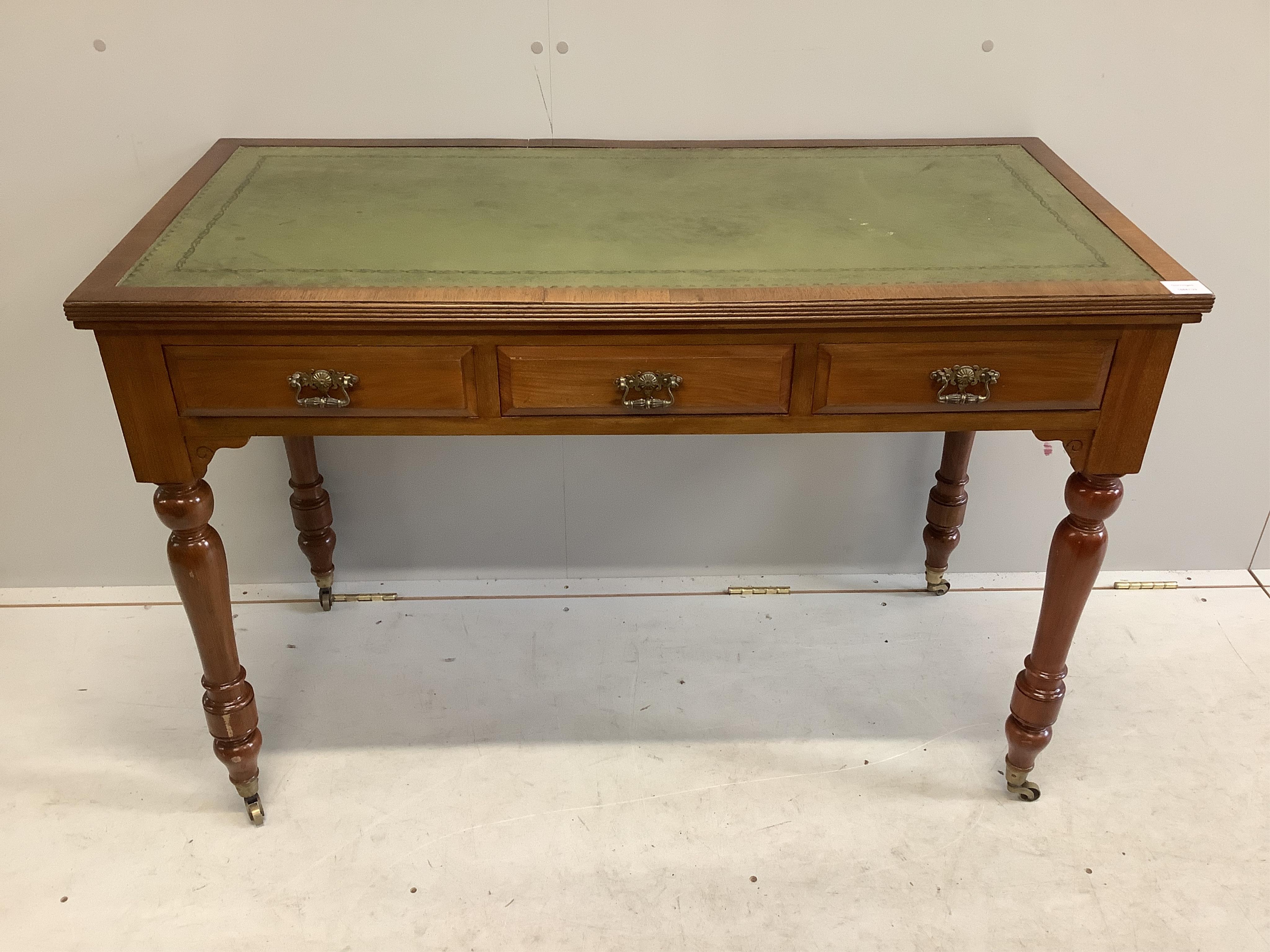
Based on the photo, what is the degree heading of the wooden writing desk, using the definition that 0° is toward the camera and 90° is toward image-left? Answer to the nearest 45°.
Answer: approximately 0°
